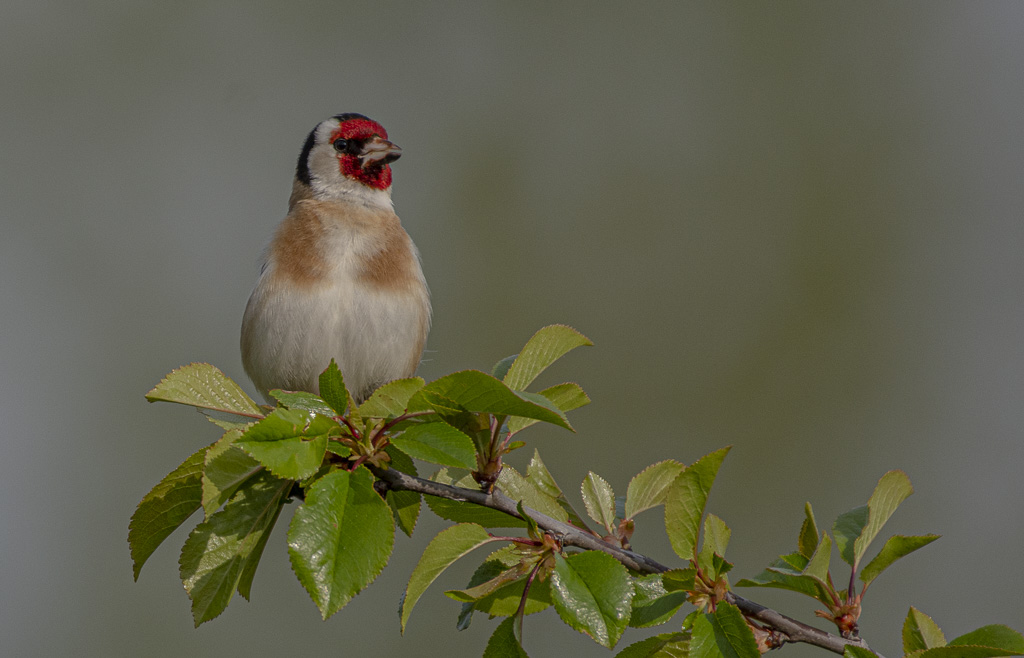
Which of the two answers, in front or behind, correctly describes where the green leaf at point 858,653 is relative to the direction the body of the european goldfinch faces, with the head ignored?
in front

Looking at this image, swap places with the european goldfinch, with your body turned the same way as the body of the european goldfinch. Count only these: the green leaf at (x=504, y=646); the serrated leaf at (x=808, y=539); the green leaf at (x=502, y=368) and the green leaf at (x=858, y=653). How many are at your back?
0

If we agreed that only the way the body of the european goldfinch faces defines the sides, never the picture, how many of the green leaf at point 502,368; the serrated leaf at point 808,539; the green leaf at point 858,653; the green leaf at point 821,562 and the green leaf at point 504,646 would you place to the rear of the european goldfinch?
0

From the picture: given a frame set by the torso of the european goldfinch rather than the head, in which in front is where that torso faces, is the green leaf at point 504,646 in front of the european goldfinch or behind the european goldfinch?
in front

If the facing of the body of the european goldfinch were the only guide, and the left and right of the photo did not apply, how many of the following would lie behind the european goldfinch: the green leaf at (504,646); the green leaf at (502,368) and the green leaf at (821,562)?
0

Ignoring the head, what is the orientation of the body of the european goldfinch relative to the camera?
toward the camera
